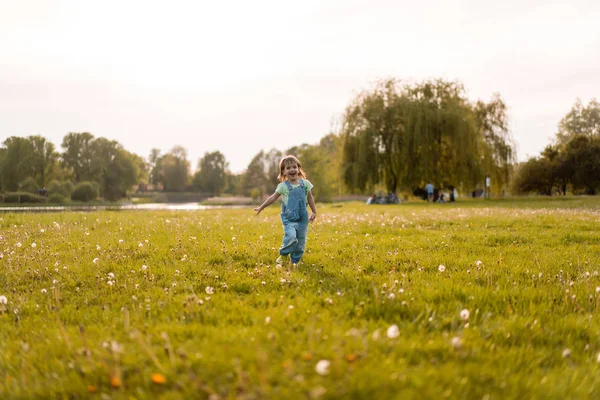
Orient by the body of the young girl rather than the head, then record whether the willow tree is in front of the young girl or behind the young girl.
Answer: behind

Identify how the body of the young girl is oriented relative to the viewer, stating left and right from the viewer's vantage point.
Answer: facing the viewer

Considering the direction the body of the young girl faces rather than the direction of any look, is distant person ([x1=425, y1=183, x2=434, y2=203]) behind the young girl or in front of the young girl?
behind

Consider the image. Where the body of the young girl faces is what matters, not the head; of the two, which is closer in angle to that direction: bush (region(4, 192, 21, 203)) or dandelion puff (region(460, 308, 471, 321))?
the dandelion puff

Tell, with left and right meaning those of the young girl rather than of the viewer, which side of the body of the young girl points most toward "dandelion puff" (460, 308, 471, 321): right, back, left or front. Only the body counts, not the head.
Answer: front

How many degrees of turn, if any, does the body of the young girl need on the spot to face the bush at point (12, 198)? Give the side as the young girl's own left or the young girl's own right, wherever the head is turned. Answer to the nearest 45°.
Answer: approximately 135° to the young girl's own right

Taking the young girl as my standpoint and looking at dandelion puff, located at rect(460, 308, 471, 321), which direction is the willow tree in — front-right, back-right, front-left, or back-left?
back-left
